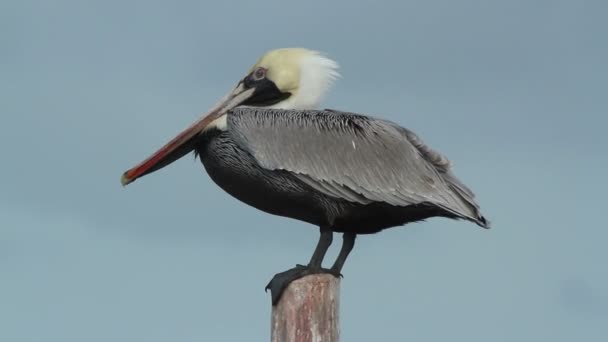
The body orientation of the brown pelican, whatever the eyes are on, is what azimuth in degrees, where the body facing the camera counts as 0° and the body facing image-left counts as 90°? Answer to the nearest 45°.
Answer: approximately 90°
